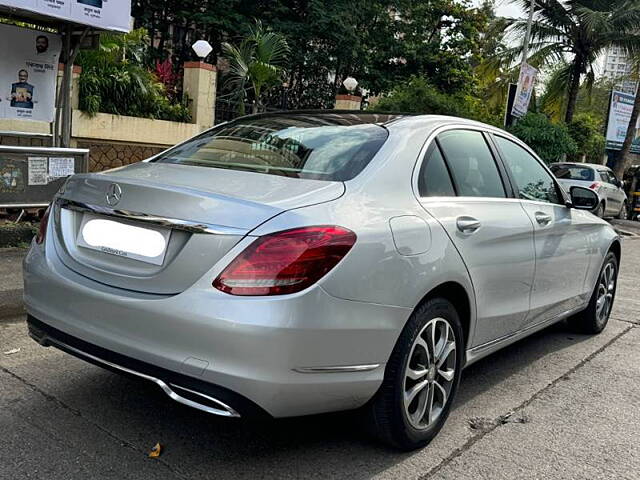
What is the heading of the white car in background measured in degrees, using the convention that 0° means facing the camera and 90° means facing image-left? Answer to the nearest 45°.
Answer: approximately 225°

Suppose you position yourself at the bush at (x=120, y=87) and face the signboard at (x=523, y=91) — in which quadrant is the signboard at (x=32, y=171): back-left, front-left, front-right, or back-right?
back-right

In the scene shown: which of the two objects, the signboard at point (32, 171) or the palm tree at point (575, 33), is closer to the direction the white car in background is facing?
the palm tree

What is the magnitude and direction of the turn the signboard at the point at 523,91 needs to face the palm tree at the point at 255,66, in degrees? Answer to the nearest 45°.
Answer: approximately 45° to its right

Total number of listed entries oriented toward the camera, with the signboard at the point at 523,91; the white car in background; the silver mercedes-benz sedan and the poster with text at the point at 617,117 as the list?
2

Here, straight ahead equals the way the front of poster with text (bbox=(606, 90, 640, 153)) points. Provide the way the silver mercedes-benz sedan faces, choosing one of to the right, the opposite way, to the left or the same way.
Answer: the opposite way

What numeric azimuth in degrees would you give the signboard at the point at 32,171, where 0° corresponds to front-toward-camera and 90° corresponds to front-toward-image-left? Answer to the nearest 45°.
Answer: approximately 0°

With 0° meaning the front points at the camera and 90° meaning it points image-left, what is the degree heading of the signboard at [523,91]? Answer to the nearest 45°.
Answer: approximately 0°

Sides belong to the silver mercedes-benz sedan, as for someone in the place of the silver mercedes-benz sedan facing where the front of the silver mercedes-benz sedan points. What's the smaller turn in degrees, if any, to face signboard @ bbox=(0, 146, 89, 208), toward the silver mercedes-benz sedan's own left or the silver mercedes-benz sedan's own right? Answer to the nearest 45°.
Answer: approximately 90° to the silver mercedes-benz sedan's own left

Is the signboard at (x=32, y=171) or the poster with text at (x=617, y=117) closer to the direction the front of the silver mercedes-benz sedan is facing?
the poster with text
